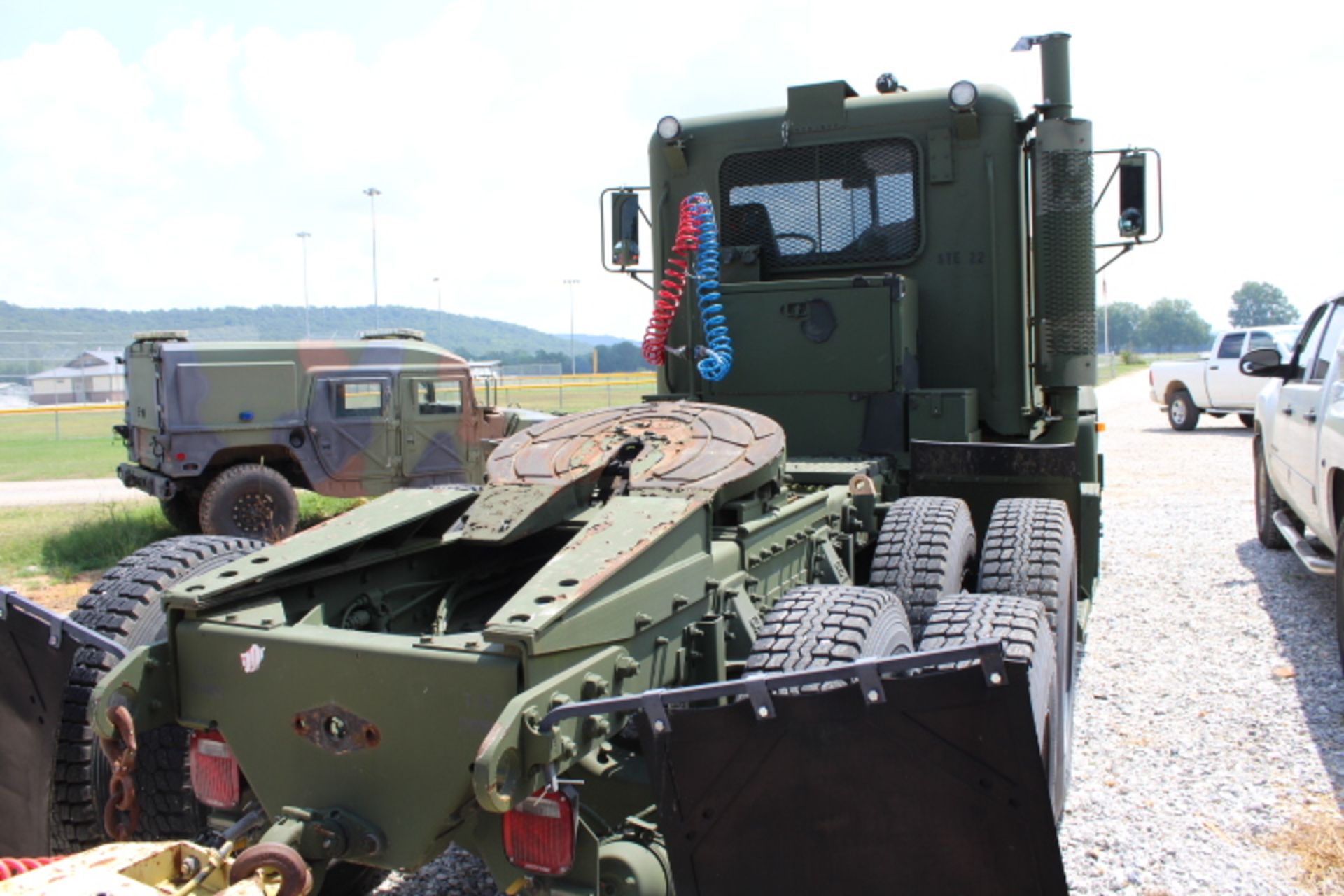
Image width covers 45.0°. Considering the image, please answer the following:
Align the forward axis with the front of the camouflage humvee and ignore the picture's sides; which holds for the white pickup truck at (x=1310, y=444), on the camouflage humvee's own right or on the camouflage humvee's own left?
on the camouflage humvee's own right

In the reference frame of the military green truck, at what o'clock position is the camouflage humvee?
The camouflage humvee is roughly at 10 o'clock from the military green truck.

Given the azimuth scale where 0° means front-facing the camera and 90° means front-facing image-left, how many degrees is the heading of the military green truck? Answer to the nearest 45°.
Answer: approximately 225°

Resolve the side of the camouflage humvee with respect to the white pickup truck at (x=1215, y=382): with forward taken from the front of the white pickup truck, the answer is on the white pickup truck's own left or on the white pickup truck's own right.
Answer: on the white pickup truck's own right

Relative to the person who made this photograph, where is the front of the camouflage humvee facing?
facing to the right of the viewer
